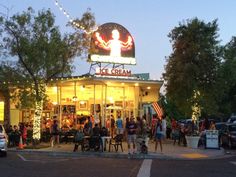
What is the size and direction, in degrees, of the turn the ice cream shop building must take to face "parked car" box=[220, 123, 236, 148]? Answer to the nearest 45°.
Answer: approximately 45° to its left

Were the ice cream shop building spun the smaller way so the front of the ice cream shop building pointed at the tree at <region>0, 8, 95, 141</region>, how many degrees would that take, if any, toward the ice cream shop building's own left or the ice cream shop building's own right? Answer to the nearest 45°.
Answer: approximately 45° to the ice cream shop building's own right

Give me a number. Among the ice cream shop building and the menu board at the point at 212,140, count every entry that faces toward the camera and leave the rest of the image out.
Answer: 2

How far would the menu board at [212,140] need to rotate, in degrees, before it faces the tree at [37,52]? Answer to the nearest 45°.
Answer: approximately 90° to its right

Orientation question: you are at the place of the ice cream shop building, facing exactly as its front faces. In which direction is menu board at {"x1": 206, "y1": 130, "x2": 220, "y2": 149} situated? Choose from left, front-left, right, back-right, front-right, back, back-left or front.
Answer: front-left

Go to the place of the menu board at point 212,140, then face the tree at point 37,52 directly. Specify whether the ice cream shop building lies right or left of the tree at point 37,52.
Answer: right

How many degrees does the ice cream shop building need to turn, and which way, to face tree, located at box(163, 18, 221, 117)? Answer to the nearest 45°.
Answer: approximately 90° to its left

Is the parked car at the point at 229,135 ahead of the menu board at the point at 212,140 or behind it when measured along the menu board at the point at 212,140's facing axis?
behind

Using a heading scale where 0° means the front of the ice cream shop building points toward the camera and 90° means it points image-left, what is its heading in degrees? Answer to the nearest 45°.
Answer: approximately 0°

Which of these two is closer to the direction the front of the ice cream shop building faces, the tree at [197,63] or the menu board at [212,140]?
the menu board

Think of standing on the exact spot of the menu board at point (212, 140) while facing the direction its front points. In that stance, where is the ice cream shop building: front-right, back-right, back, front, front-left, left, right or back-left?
back-right

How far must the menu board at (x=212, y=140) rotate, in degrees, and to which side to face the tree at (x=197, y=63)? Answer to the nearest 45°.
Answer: approximately 180°
